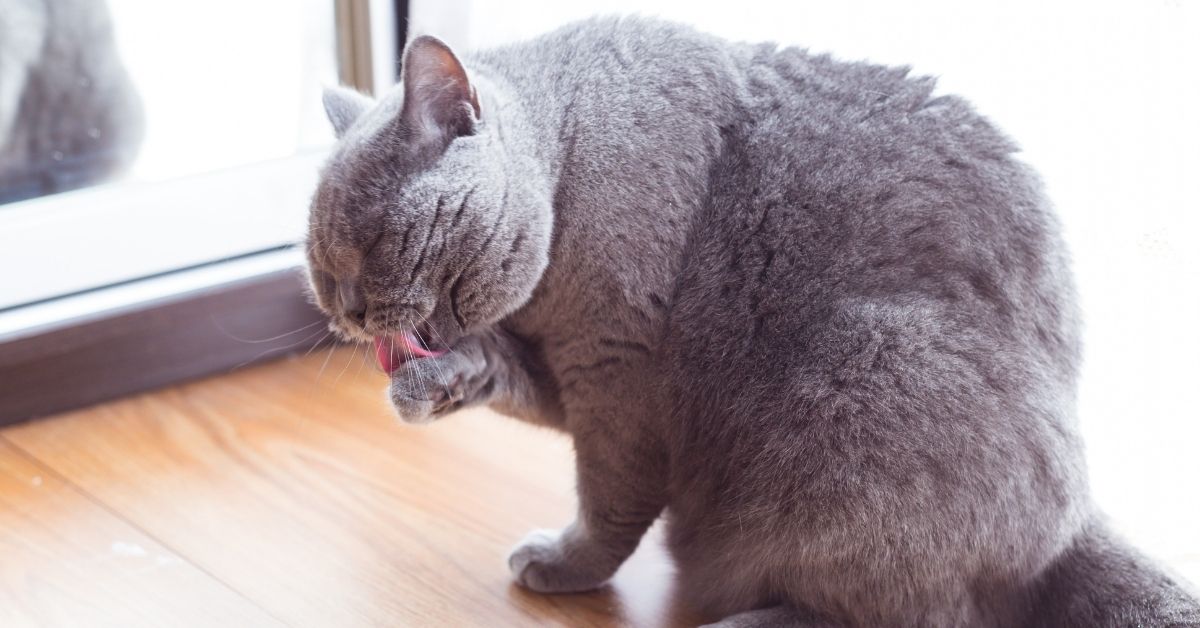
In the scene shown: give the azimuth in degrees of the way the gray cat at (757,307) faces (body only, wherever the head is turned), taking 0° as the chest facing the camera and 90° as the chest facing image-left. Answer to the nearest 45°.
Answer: approximately 90°
